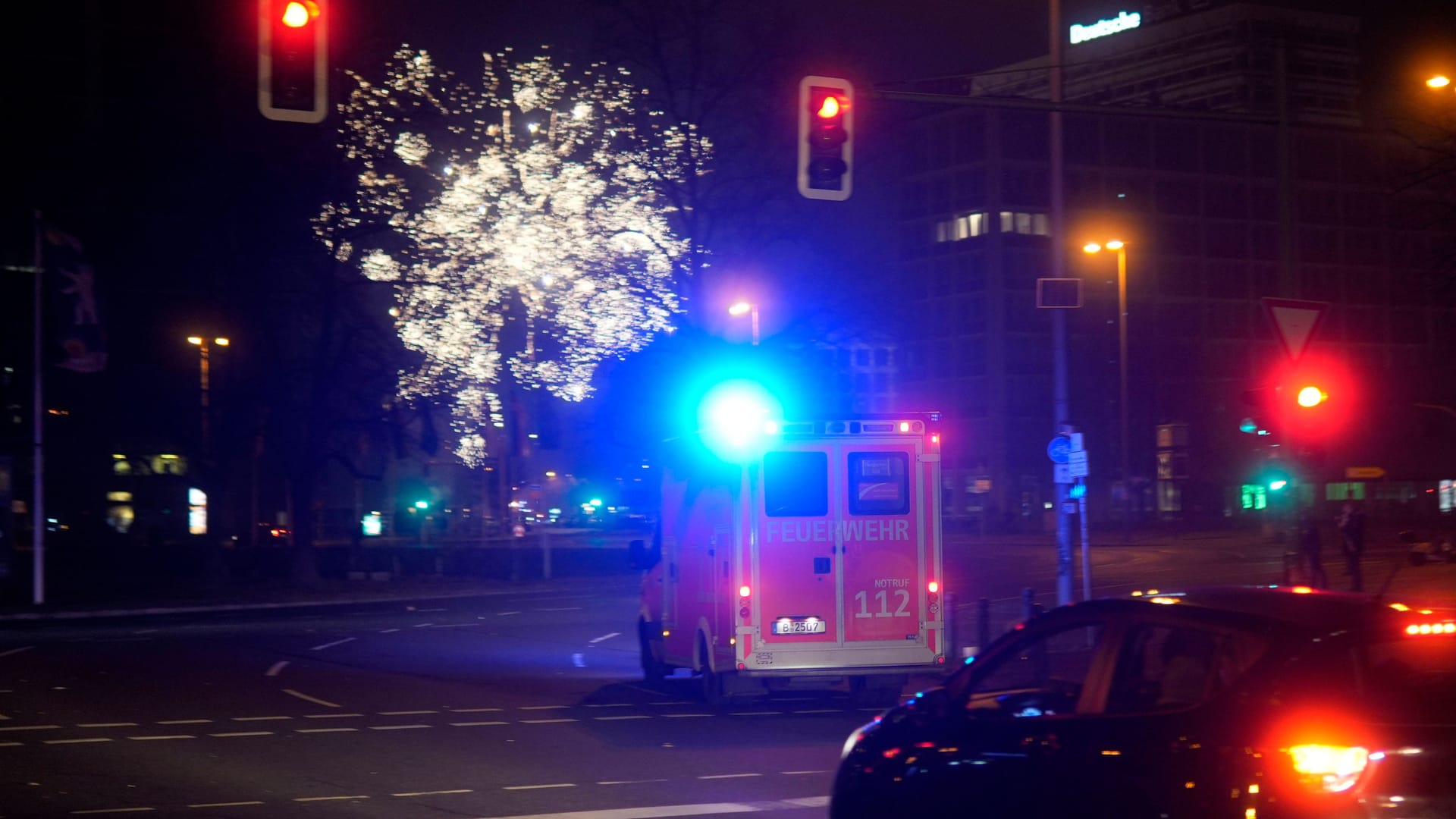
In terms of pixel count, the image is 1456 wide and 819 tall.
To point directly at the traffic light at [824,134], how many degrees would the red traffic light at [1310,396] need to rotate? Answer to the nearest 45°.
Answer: approximately 90° to its right

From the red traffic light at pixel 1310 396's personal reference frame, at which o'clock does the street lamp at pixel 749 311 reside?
The street lamp is roughly at 5 o'clock from the red traffic light.

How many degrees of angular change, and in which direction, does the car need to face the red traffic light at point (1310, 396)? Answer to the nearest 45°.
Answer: approximately 45° to its right

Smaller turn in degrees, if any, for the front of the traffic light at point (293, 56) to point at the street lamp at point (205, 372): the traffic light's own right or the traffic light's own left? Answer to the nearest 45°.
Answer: approximately 180°

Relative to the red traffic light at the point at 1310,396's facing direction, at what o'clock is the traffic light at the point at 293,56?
The traffic light is roughly at 2 o'clock from the red traffic light.

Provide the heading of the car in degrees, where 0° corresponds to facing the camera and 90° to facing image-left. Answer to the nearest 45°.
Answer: approximately 135°

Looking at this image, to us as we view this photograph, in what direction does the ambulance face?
facing away from the viewer and to the left of the viewer

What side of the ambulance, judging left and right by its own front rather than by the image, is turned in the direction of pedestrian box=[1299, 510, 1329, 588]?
right

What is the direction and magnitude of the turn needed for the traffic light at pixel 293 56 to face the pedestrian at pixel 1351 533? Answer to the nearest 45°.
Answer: approximately 135° to its left

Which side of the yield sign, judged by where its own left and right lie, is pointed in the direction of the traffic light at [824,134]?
right
